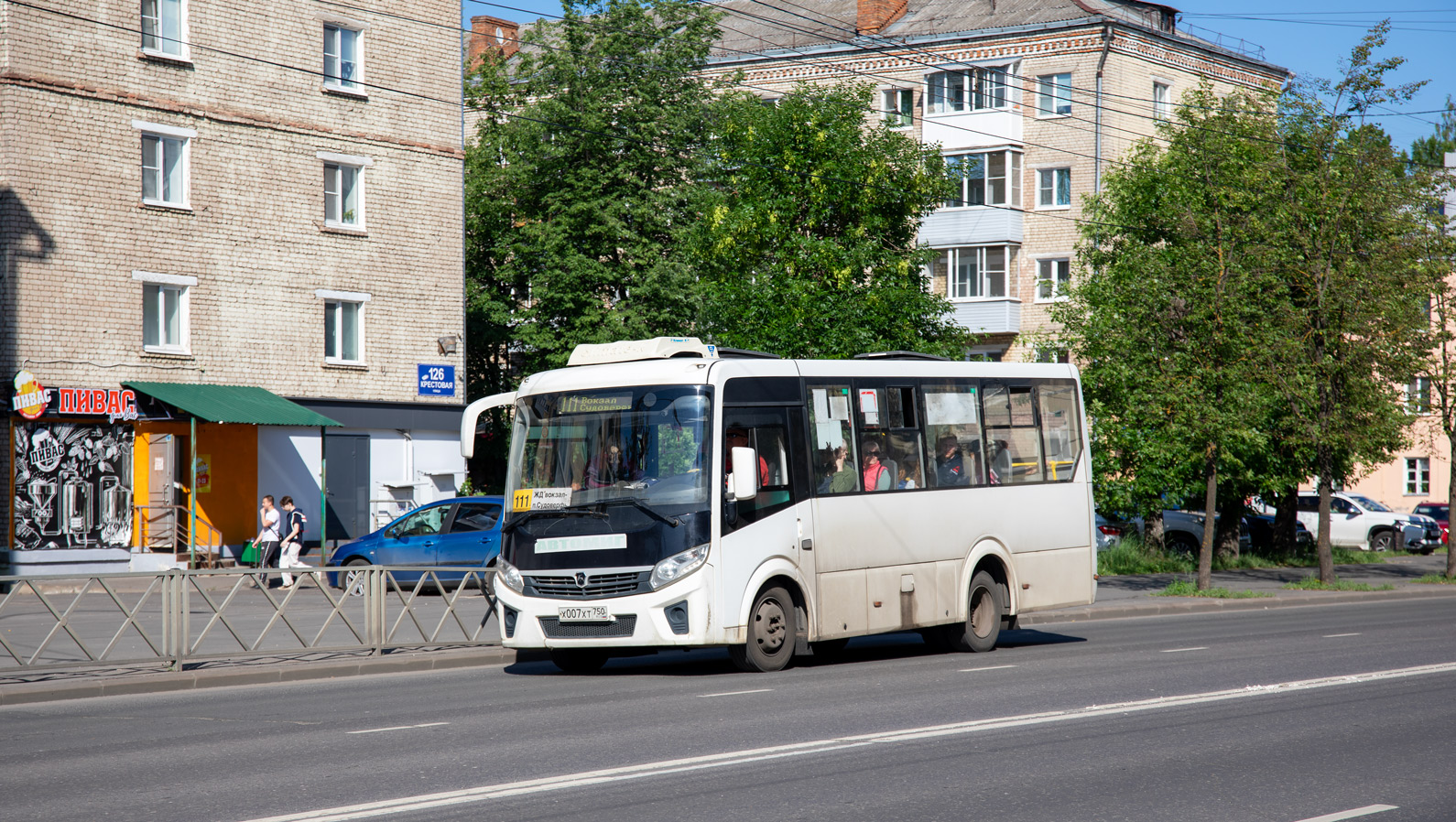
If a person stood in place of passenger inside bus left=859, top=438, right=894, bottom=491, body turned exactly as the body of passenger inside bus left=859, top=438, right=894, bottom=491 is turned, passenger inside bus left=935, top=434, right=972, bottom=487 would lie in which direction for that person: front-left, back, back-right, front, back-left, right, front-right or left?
back

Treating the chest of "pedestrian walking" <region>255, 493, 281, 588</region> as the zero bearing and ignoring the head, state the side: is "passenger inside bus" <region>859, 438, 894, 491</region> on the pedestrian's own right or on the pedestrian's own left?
on the pedestrian's own left

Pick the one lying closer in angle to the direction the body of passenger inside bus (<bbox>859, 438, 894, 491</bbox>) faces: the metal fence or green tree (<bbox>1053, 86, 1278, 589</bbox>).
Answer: the metal fence

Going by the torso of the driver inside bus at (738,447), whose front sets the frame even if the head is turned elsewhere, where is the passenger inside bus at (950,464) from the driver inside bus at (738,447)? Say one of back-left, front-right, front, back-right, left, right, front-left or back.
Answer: back

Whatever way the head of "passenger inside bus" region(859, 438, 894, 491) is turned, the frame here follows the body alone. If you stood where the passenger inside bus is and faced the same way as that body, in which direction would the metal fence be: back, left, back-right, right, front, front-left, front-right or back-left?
front-right

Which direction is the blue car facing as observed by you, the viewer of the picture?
facing to the left of the viewer

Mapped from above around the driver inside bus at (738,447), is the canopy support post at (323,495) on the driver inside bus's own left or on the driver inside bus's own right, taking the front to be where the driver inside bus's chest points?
on the driver inside bus's own right

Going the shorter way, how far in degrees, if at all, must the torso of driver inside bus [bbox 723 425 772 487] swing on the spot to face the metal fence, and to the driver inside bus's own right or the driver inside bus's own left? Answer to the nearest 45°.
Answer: approximately 45° to the driver inside bus's own right

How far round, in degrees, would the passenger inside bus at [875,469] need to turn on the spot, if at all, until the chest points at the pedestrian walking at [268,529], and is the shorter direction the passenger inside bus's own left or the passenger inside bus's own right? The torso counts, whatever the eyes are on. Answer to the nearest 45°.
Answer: approximately 90° to the passenger inside bus's own right

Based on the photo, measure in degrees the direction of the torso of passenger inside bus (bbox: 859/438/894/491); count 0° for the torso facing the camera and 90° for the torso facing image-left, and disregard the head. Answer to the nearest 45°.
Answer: approximately 45°
